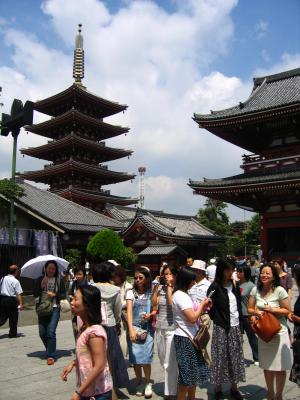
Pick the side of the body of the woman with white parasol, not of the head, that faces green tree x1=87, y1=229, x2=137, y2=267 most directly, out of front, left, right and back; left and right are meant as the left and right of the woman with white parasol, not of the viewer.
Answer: back

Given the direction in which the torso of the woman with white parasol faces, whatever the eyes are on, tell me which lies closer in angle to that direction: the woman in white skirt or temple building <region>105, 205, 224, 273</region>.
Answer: the woman in white skirt

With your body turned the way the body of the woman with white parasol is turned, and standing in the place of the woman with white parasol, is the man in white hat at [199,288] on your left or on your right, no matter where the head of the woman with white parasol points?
on your left

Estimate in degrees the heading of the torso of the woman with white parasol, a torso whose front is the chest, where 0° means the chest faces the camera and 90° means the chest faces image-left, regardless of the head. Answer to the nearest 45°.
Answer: approximately 0°

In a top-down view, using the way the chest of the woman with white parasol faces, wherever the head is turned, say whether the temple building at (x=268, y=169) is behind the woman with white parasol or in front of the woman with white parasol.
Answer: behind

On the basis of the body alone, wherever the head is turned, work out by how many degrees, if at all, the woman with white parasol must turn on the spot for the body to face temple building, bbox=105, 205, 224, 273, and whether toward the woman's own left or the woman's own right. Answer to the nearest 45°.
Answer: approximately 180°

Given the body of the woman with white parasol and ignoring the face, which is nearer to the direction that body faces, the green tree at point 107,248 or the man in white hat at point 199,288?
the man in white hat
